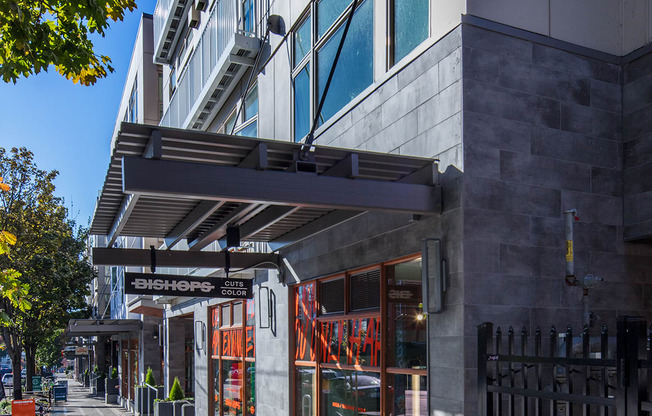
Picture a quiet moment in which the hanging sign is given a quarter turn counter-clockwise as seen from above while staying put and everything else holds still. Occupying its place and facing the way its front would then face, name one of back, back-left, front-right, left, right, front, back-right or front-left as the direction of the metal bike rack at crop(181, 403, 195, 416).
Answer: left

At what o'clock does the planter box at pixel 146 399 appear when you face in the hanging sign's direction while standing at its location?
The planter box is roughly at 6 o'clock from the hanging sign.

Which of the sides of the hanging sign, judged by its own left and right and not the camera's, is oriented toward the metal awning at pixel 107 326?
back
